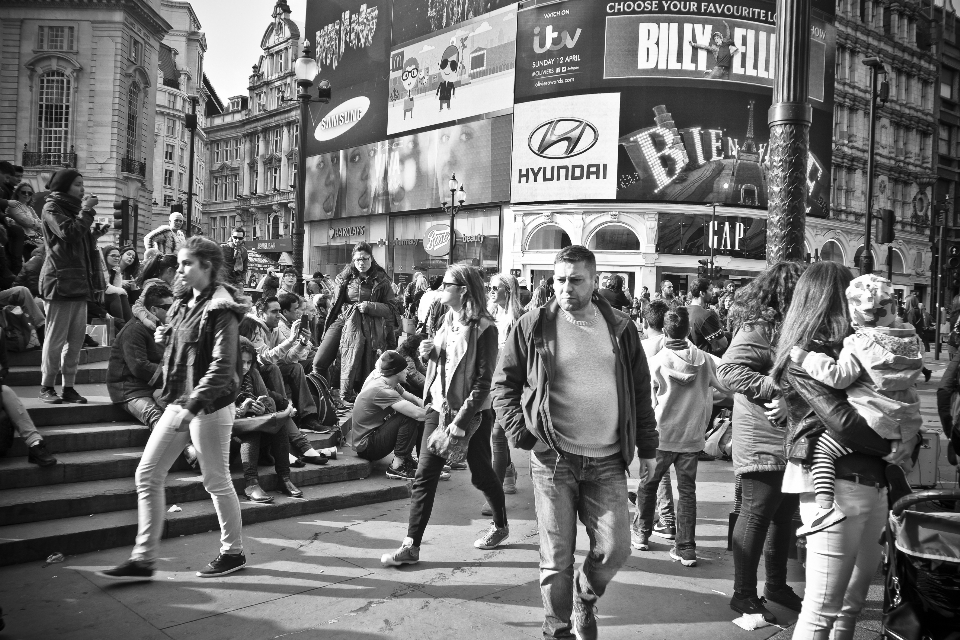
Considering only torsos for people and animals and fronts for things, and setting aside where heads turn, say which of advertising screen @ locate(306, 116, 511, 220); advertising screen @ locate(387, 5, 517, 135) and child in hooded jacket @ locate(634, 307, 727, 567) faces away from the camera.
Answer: the child in hooded jacket

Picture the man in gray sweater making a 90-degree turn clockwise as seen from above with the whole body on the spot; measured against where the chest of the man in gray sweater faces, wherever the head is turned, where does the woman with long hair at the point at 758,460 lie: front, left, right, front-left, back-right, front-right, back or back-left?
back-right

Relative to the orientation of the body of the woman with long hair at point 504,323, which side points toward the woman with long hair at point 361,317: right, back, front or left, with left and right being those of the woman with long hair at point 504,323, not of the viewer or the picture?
right

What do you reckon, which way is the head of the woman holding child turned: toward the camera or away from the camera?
away from the camera

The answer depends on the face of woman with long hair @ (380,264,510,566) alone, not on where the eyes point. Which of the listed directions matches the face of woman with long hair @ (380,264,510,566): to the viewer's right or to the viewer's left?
to the viewer's left

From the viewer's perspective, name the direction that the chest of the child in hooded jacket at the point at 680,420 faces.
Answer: away from the camera

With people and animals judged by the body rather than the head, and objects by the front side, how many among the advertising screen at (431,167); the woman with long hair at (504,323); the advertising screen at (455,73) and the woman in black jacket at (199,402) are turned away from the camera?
0

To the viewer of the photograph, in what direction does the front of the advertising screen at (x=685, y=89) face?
facing the viewer

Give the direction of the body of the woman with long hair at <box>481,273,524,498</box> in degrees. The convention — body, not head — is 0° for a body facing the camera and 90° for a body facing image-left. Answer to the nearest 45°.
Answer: approximately 45°

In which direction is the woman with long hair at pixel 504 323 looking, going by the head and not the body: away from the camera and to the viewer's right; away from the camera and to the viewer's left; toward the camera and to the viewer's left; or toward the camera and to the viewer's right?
toward the camera and to the viewer's left

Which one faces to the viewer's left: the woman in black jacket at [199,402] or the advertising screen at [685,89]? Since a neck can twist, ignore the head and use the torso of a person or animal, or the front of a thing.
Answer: the woman in black jacket
